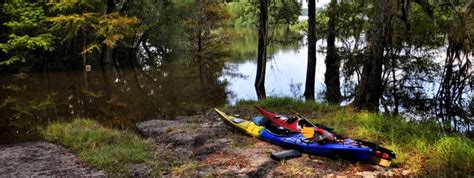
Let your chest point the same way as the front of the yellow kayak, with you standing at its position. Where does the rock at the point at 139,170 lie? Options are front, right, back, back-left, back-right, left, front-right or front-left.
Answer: left

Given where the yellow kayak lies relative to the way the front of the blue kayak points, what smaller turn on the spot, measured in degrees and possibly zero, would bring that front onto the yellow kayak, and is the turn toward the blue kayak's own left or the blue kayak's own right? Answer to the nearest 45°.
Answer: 0° — it already faces it

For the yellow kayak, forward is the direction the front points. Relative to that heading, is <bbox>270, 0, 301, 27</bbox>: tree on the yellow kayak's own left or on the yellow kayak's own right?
on the yellow kayak's own right

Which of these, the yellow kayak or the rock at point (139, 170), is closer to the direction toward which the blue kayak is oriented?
the yellow kayak

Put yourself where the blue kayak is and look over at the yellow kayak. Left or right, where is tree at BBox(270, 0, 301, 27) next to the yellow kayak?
right

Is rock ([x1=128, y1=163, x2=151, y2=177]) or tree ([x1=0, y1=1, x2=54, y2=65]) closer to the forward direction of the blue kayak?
the tree

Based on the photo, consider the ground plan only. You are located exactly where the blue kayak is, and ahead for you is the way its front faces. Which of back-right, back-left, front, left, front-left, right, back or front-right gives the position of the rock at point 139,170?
front-left

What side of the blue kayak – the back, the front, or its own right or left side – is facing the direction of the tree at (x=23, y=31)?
front

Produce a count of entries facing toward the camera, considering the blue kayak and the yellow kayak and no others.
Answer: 0

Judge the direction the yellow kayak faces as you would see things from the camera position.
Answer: facing away from the viewer and to the left of the viewer

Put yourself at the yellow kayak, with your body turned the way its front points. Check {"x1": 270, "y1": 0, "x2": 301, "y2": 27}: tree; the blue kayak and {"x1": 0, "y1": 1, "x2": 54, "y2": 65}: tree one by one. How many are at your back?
1

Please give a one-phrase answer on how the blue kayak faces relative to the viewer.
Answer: facing away from the viewer and to the left of the viewer
